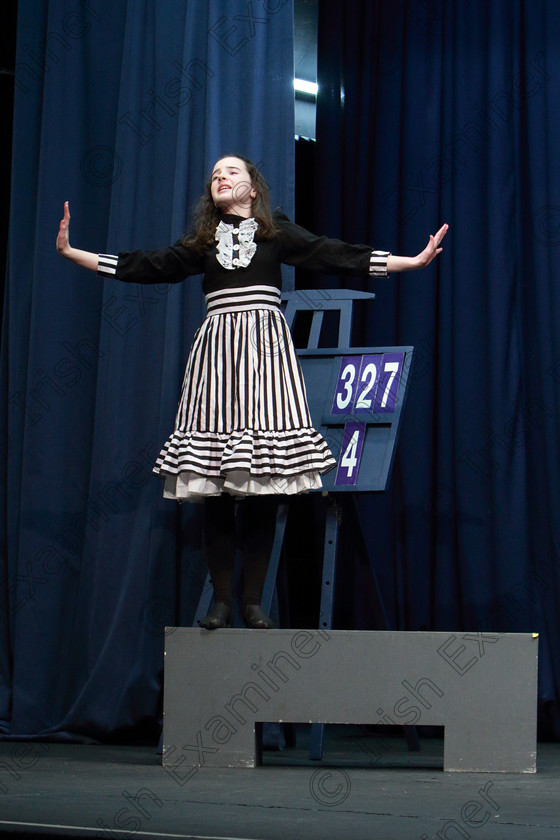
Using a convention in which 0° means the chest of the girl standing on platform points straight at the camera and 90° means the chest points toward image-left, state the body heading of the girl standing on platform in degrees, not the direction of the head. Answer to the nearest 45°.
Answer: approximately 0°
